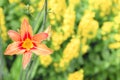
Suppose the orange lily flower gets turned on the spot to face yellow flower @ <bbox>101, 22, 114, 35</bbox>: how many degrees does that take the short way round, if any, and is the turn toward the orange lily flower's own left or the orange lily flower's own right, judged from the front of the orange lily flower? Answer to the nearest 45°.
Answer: approximately 135° to the orange lily flower's own left

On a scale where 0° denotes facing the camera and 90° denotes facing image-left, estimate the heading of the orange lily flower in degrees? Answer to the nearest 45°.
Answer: approximately 0°

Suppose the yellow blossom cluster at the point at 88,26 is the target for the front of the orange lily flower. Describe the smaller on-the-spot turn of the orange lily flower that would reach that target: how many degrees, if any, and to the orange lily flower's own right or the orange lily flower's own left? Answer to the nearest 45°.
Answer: approximately 135° to the orange lily flower's own left

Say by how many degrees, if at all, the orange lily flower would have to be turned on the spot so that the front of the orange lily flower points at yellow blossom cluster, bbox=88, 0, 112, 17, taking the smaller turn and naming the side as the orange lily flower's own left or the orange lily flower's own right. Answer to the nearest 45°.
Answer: approximately 135° to the orange lily flower's own left

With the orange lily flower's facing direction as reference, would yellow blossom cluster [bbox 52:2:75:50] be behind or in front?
behind

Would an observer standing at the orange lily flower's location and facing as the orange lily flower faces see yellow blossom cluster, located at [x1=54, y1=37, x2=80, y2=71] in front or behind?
behind
